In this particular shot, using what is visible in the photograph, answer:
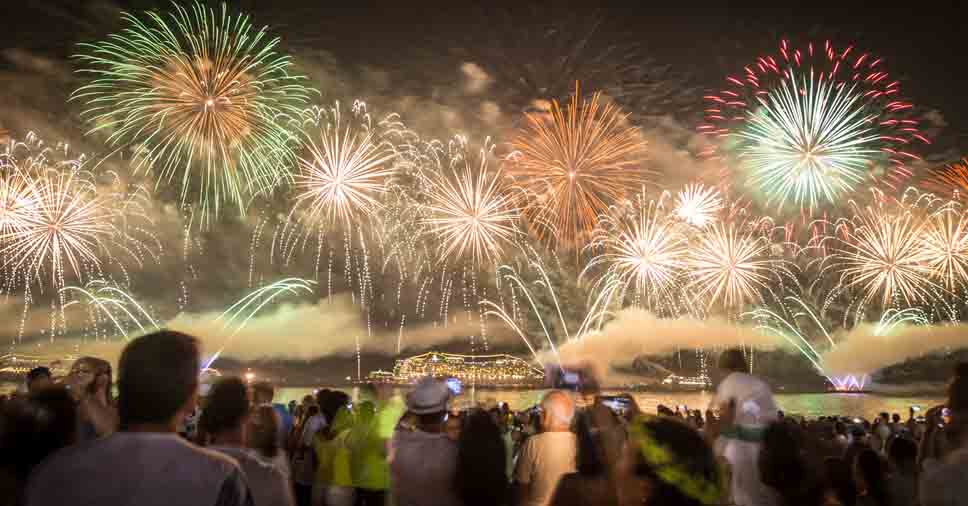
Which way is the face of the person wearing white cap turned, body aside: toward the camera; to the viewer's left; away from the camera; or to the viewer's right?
away from the camera

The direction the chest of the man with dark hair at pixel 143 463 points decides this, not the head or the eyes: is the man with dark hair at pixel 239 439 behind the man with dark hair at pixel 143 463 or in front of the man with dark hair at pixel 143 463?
in front

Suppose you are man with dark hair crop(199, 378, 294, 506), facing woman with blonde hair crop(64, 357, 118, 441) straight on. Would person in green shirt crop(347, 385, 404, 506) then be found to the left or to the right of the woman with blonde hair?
right

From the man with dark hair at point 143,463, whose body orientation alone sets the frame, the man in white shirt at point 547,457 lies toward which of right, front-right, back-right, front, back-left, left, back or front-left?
front-right

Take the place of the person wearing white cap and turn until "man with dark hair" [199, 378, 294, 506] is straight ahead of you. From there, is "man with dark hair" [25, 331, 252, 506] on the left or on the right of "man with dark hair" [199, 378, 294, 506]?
left

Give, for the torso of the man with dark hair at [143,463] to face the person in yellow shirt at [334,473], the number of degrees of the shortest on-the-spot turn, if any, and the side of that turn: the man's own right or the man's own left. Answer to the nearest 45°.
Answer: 0° — they already face them

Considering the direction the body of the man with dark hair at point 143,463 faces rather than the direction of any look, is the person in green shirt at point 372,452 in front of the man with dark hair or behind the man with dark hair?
in front

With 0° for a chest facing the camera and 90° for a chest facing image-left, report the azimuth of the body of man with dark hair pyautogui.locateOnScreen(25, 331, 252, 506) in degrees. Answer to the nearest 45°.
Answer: approximately 180°

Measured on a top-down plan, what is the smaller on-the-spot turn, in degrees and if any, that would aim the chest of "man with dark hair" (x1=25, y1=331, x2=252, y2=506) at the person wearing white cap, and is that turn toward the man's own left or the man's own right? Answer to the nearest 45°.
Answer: approximately 45° to the man's own right

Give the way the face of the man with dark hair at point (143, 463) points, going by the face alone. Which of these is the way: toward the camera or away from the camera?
away from the camera
